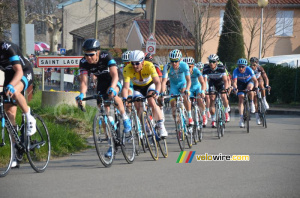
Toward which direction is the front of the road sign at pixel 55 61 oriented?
toward the camera

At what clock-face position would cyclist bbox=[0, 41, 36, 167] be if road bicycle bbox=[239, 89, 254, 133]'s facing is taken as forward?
The cyclist is roughly at 1 o'clock from the road bicycle.

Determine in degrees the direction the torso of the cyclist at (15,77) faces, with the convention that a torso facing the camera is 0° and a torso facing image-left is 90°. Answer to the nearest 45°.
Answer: approximately 45°

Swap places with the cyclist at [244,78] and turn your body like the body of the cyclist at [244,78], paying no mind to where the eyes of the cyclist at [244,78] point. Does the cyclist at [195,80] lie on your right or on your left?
on your right

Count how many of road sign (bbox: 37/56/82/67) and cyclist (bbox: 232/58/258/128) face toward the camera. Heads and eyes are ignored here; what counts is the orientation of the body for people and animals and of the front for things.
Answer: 2

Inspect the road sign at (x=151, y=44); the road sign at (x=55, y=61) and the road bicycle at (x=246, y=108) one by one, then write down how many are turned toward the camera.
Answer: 3

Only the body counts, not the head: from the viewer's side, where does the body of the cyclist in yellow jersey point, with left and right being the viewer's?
facing the viewer and to the left of the viewer

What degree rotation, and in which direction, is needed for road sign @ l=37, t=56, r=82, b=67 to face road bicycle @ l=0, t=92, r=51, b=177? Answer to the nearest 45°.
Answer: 0° — it already faces it

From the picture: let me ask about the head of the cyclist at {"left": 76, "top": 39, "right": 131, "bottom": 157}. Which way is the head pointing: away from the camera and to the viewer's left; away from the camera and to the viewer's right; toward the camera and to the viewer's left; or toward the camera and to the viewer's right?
toward the camera and to the viewer's left
